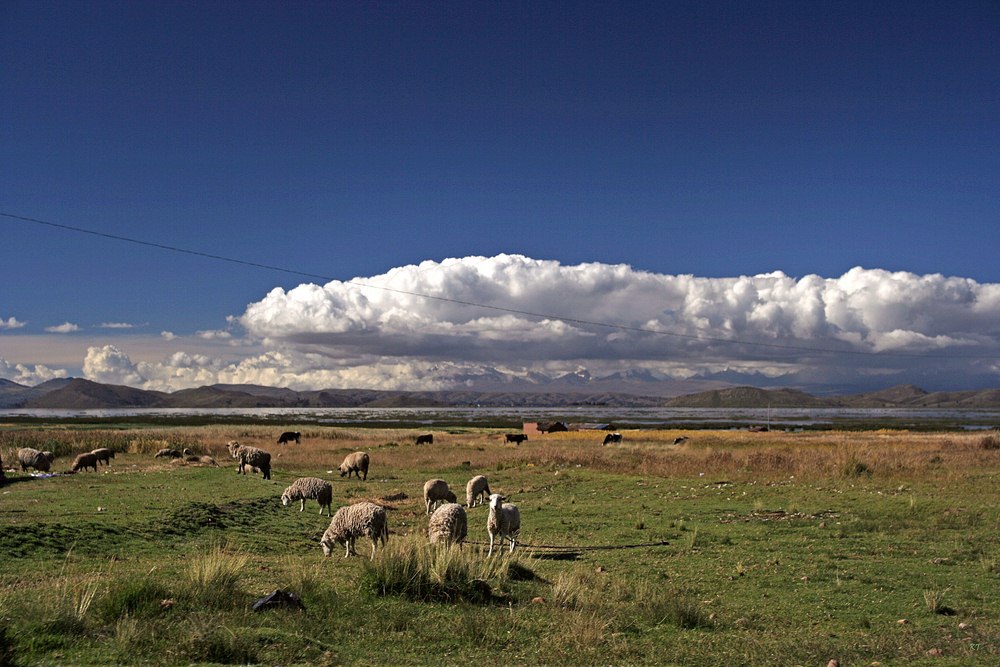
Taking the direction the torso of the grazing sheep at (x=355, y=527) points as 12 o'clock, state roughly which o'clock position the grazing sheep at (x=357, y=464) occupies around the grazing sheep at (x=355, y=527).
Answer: the grazing sheep at (x=357, y=464) is roughly at 3 o'clock from the grazing sheep at (x=355, y=527).

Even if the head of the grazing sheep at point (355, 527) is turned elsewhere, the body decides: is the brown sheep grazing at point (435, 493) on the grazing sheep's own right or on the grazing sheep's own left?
on the grazing sheep's own right

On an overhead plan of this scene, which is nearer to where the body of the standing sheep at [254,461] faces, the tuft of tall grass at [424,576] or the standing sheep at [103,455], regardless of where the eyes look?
the standing sheep at [103,455]

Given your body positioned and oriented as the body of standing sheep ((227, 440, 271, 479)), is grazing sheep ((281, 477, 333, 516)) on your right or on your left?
on your left

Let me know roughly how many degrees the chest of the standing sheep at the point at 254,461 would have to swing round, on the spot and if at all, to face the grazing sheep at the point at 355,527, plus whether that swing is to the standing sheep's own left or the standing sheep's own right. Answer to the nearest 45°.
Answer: approximately 90° to the standing sheep's own left

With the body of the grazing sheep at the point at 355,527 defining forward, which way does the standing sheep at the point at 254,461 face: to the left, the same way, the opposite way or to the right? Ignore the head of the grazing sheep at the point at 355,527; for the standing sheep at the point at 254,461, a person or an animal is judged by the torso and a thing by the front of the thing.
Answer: the same way

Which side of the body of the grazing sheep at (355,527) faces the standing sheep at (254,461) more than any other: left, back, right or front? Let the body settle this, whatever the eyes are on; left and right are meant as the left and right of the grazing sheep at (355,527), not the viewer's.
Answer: right

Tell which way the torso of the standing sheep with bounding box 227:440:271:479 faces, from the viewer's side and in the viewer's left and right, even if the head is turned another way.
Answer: facing to the left of the viewer

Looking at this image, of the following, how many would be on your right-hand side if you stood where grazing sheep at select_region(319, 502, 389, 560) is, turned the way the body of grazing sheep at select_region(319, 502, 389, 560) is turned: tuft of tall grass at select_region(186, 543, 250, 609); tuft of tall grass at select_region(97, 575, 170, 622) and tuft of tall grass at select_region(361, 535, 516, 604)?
0

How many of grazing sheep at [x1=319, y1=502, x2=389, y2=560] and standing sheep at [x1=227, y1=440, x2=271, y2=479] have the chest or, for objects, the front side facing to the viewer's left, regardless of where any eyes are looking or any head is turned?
2

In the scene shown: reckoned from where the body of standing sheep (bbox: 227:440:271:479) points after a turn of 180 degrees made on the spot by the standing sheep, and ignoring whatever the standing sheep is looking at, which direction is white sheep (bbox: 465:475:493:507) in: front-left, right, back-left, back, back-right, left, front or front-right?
front-right

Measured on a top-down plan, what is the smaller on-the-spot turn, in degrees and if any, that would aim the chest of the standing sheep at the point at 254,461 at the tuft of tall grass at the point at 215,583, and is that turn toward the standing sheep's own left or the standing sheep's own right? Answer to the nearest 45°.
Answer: approximately 90° to the standing sheep's own left

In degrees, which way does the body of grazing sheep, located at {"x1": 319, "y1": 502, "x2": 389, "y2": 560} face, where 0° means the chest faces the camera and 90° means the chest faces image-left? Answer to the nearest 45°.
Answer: approximately 90°
